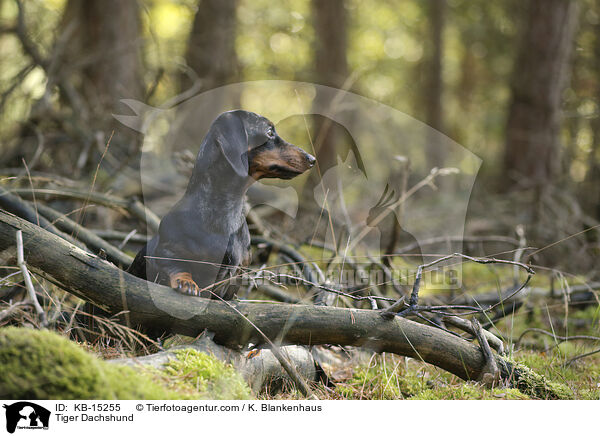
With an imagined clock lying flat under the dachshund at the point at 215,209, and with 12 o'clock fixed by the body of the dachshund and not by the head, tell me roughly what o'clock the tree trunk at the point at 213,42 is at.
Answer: The tree trunk is roughly at 9 o'clock from the dachshund.

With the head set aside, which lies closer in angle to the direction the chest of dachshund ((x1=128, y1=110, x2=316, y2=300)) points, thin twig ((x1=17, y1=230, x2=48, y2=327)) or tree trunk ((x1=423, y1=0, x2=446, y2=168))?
the tree trunk

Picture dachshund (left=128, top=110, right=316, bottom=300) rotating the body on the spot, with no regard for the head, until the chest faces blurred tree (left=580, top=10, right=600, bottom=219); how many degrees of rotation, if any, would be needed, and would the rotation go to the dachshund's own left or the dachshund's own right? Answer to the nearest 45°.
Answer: approximately 45° to the dachshund's own left

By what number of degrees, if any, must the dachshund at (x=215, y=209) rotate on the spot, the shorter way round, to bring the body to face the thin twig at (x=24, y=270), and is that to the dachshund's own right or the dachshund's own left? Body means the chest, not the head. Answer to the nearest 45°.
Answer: approximately 135° to the dachshund's own right

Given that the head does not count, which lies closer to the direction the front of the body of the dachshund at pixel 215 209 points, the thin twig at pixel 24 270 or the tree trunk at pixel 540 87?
the tree trunk

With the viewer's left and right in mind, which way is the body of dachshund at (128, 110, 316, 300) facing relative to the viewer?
facing to the right of the viewer
